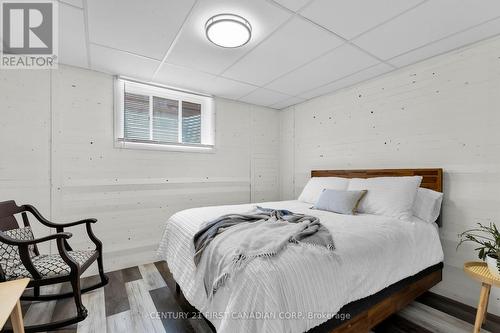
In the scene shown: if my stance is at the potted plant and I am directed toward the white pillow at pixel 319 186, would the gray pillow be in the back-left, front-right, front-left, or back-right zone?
front-left

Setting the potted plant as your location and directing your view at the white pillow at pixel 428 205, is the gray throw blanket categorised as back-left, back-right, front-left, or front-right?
front-left

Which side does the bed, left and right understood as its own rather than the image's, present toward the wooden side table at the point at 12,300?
front

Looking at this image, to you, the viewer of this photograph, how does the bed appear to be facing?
facing the viewer and to the left of the viewer

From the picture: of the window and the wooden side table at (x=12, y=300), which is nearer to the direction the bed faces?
the wooden side table
